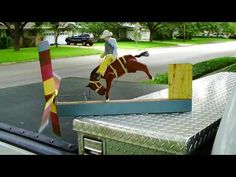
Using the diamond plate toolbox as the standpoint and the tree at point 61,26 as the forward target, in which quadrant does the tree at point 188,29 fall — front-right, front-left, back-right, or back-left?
front-right

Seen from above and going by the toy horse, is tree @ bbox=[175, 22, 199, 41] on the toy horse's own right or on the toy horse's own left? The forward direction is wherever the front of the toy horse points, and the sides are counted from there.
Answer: on the toy horse's own right

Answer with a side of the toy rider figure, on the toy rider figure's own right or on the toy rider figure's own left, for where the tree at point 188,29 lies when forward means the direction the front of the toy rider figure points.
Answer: on the toy rider figure's own right

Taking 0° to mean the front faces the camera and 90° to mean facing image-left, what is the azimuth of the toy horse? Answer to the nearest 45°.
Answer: approximately 90°

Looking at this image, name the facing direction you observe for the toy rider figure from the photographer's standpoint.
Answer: facing to the left of the viewer
